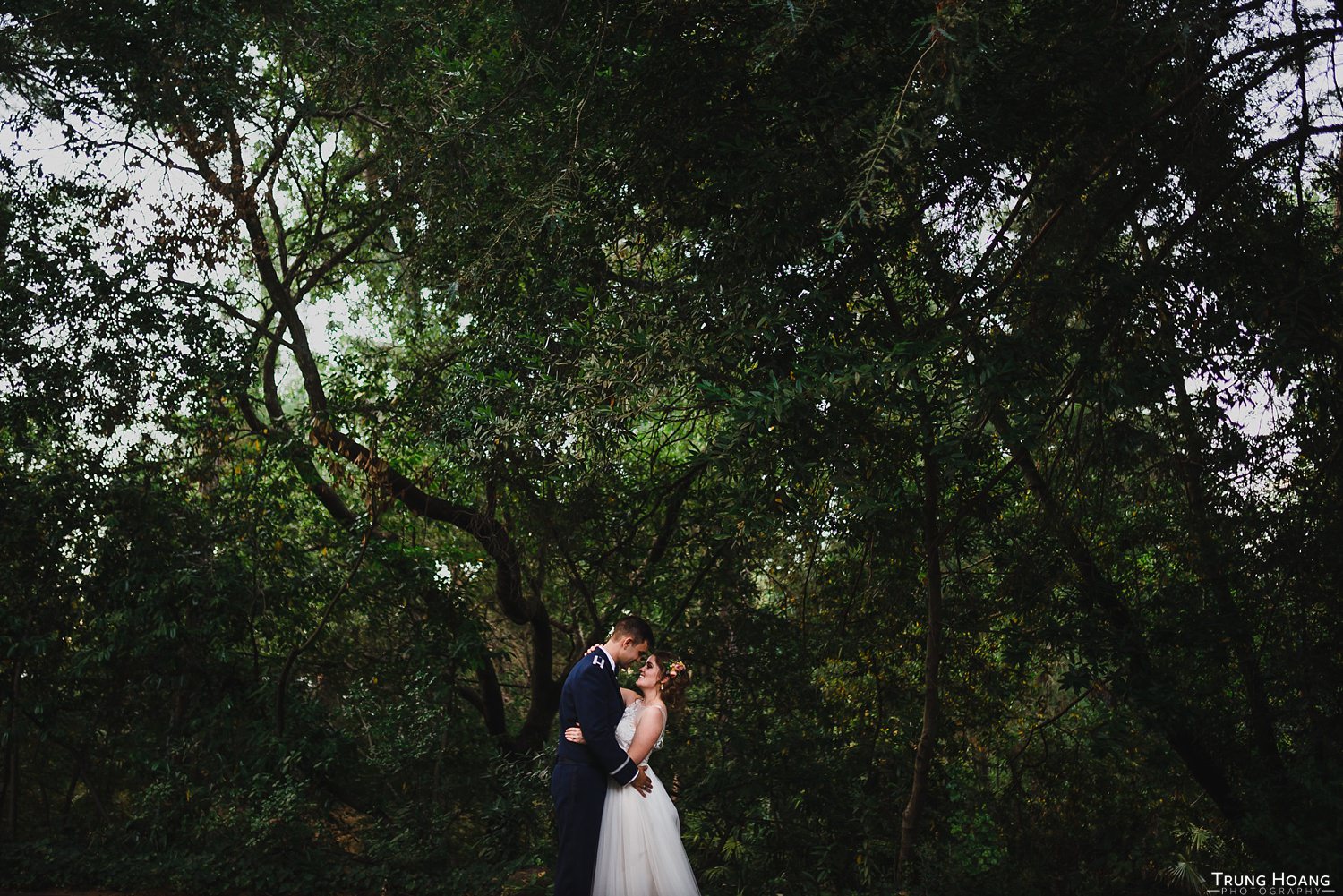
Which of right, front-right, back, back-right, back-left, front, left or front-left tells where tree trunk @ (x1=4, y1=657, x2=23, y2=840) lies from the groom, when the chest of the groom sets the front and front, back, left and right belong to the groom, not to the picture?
back-left

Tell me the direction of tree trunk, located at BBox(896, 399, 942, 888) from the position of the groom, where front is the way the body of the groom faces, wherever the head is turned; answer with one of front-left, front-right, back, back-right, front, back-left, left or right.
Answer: front-left

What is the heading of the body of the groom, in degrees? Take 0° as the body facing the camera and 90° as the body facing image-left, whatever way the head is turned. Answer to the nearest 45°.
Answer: approximately 270°

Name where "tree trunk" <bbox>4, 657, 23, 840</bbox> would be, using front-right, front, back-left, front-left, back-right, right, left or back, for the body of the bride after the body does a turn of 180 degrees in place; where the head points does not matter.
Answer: back-left

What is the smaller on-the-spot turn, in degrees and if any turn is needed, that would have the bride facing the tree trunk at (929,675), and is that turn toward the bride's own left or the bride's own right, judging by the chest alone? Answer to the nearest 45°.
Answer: approximately 135° to the bride's own right

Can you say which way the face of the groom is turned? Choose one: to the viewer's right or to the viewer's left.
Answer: to the viewer's right

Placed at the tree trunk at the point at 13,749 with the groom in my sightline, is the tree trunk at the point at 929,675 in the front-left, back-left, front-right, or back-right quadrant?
front-left

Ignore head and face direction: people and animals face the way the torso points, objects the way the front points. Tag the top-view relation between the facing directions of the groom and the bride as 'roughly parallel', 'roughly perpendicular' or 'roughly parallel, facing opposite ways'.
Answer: roughly parallel, facing opposite ways

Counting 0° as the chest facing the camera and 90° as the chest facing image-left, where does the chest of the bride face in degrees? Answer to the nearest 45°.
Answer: approximately 90°
